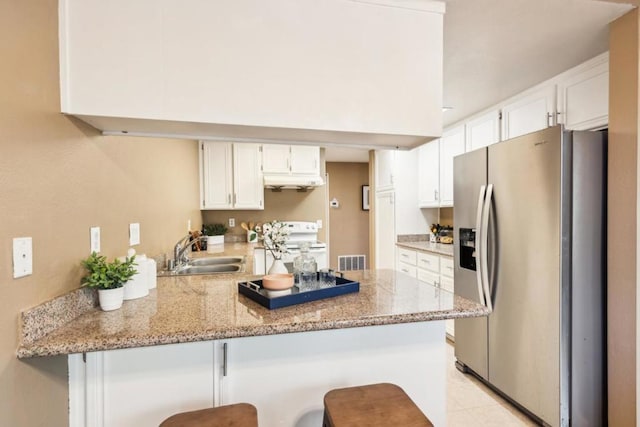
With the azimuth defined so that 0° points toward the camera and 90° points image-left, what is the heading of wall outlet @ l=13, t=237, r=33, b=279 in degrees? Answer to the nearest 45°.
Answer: approximately 315°

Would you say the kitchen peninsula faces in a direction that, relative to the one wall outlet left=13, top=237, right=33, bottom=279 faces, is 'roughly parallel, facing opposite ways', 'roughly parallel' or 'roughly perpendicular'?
roughly perpendicular

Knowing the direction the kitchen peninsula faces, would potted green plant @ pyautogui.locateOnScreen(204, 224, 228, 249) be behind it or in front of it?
behind

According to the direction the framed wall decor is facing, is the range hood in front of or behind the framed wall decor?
in front

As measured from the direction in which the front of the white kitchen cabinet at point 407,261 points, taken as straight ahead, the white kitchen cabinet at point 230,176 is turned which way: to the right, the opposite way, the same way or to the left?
to the left

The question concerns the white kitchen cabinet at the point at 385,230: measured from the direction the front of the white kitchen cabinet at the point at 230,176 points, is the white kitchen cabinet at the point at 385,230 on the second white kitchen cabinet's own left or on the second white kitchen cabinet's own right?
on the second white kitchen cabinet's own left

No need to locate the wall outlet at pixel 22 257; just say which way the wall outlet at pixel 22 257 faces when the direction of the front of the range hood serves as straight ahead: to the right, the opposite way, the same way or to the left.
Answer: to the left

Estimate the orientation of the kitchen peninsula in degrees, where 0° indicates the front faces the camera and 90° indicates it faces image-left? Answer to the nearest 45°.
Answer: approximately 0°

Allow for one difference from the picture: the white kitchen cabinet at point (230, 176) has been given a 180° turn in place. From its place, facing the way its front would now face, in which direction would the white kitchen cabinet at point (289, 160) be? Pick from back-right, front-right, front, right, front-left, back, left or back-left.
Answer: right

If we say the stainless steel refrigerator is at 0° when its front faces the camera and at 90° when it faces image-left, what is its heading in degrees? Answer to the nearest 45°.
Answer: approximately 45°

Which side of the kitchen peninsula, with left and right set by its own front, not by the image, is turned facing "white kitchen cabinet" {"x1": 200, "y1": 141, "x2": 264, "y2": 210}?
back
